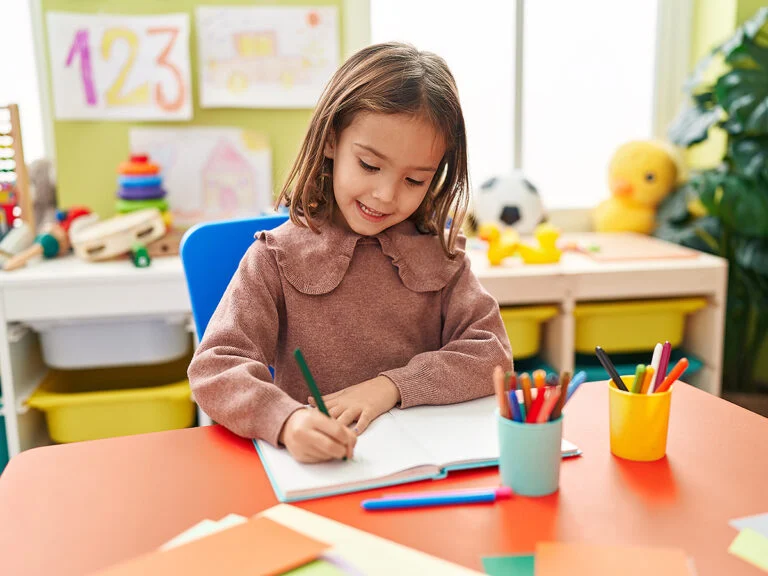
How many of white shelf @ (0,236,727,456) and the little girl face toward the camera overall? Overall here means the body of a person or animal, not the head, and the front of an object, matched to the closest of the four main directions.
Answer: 2

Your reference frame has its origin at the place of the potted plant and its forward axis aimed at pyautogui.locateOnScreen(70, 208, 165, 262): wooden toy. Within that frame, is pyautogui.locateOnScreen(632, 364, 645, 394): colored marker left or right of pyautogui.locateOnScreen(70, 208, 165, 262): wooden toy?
left

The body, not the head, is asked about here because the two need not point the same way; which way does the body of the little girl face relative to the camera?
toward the camera

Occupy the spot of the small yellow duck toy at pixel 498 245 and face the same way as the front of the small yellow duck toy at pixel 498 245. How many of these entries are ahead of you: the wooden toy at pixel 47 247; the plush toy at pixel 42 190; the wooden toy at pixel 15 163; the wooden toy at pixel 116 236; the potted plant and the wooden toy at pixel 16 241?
5

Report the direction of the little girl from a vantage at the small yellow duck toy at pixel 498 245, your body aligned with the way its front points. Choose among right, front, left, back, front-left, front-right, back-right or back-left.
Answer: left

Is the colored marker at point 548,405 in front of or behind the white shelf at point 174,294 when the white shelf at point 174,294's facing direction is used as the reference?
in front

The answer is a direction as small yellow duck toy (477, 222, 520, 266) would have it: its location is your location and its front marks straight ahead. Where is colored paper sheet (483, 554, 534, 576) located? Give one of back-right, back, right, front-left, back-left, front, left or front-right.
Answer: left

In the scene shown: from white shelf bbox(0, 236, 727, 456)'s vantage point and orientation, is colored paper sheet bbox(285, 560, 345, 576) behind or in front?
in front

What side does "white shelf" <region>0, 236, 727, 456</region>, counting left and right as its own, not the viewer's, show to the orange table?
front

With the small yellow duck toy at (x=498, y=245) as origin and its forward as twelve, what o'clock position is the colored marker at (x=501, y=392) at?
The colored marker is roughly at 9 o'clock from the small yellow duck toy.

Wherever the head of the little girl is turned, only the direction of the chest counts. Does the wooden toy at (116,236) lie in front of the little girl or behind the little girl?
behind

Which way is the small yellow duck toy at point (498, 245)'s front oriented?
to the viewer's left

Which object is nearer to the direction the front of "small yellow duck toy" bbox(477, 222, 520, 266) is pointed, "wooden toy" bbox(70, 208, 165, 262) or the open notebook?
the wooden toy

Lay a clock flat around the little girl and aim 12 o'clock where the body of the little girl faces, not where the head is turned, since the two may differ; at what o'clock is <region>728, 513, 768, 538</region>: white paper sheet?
The white paper sheet is roughly at 11 o'clock from the little girl.

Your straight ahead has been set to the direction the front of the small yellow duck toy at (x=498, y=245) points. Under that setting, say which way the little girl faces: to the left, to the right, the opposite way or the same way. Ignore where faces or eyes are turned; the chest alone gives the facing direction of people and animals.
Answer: to the left

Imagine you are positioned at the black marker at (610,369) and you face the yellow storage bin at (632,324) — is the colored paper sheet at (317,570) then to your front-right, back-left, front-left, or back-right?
back-left

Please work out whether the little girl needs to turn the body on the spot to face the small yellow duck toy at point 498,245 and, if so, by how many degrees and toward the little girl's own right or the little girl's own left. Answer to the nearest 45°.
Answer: approximately 180°
